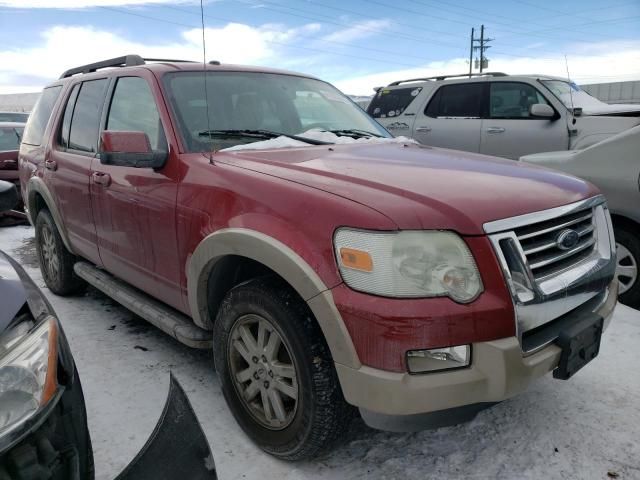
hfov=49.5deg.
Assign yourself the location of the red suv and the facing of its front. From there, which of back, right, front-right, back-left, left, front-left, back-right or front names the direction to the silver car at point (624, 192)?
left

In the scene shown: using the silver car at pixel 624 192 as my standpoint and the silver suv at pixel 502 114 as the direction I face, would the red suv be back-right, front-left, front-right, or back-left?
back-left

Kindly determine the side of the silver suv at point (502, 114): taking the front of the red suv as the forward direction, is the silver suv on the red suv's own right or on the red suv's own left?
on the red suv's own left

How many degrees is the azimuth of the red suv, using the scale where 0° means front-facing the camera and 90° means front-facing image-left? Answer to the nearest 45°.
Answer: approximately 315°
